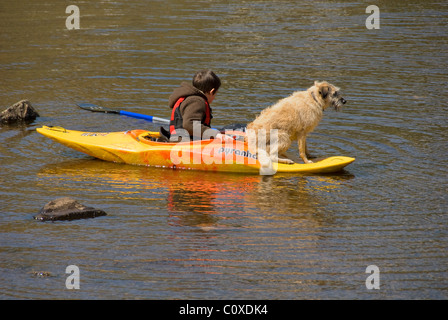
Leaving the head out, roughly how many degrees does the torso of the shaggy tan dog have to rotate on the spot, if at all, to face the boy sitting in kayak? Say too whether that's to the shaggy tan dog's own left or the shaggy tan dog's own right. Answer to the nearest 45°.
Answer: approximately 180°

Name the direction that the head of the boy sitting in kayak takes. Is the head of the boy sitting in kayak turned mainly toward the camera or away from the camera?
away from the camera

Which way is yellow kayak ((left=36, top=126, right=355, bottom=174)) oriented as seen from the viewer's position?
to the viewer's right

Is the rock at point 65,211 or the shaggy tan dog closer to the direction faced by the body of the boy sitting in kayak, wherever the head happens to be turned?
the shaggy tan dog

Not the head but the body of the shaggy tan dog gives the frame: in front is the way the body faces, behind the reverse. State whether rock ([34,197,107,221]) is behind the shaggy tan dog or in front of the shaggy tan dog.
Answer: behind

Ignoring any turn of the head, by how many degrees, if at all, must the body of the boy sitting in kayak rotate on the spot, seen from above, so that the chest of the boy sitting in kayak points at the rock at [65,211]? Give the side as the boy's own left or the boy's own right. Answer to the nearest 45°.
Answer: approximately 135° to the boy's own right

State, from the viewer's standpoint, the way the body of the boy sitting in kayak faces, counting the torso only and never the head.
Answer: to the viewer's right

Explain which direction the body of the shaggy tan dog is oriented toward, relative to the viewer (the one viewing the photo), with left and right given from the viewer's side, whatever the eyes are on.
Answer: facing to the right of the viewer
